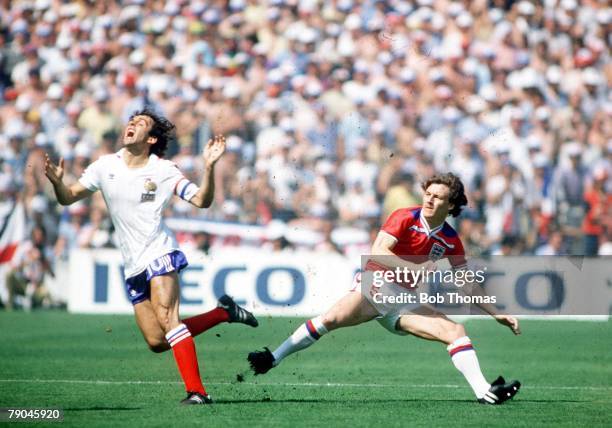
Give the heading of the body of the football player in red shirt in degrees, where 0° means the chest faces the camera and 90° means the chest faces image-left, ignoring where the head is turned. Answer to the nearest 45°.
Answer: approximately 0°

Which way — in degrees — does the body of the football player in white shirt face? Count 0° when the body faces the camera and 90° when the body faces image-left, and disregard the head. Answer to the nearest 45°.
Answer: approximately 45°

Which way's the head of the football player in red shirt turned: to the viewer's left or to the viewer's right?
to the viewer's left

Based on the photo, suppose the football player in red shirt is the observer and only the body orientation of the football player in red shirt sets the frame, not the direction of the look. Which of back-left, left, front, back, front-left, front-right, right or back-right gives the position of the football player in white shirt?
right

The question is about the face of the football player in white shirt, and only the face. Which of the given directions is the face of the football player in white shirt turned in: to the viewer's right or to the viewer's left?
to the viewer's left

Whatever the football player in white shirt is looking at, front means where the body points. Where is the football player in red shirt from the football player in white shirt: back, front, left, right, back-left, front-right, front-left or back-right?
back-left

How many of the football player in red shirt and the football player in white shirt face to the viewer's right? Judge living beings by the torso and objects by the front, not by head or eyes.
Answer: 0
